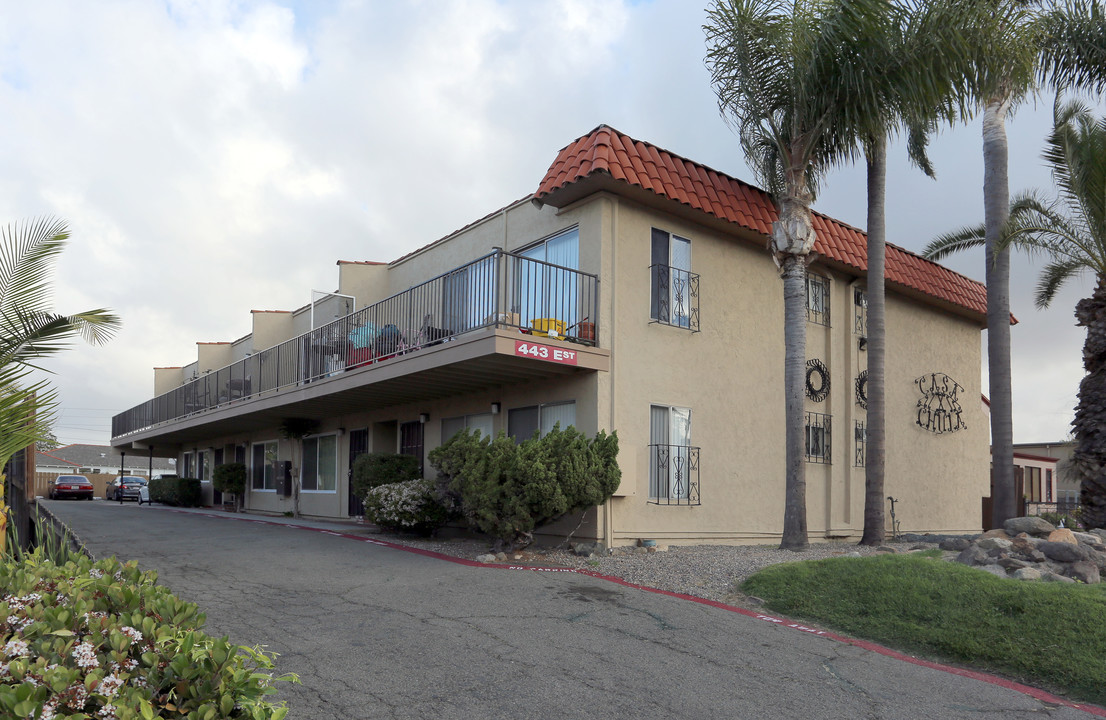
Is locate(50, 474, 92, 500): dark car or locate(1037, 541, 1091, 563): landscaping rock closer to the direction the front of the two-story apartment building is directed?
the landscaping rock
